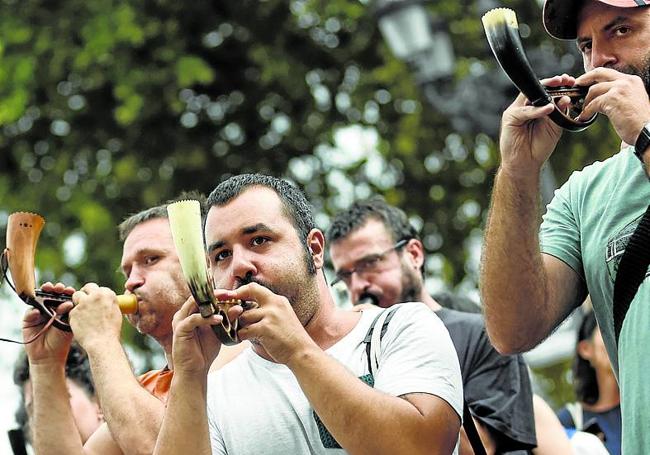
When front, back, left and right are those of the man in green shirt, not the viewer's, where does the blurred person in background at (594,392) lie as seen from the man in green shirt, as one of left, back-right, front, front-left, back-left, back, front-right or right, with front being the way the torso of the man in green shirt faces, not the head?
back-right

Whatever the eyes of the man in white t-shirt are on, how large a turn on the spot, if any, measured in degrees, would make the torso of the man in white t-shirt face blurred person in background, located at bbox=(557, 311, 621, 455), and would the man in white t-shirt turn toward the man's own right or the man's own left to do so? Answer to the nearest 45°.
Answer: approximately 180°

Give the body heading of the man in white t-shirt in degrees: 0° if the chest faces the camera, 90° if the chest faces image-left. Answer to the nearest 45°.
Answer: approximately 45°

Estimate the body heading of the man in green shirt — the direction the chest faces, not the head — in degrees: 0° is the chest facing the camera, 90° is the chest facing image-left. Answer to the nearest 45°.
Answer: approximately 45°

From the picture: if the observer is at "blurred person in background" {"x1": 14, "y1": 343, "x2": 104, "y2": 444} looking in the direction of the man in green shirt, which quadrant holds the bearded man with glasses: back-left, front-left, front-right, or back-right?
front-left

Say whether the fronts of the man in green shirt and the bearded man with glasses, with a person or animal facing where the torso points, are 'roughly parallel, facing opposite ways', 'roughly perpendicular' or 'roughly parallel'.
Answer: roughly parallel

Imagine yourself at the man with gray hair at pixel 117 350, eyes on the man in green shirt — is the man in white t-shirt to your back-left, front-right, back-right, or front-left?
front-right

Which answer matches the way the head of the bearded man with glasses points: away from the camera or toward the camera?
toward the camera

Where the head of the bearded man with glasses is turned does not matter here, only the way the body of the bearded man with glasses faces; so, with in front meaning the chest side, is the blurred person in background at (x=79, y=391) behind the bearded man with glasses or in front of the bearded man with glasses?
in front

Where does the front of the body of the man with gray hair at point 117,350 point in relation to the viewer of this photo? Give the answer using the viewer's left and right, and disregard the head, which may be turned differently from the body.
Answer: facing the viewer and to the left of the viewer

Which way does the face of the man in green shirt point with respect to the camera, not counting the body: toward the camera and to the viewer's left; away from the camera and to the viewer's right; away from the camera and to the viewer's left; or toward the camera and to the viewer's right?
toward the camera and to the viewer's left

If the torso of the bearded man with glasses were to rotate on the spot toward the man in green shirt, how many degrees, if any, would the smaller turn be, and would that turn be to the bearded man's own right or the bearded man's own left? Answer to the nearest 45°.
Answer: approximately 45° to the bearded man's own left

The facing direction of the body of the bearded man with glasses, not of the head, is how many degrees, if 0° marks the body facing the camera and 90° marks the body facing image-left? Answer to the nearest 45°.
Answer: approximately 45°

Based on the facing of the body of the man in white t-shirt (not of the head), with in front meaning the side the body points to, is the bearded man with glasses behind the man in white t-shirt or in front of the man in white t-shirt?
behind

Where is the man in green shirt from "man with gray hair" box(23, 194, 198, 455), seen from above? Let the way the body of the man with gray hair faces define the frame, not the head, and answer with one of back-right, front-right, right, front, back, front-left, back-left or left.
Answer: left
